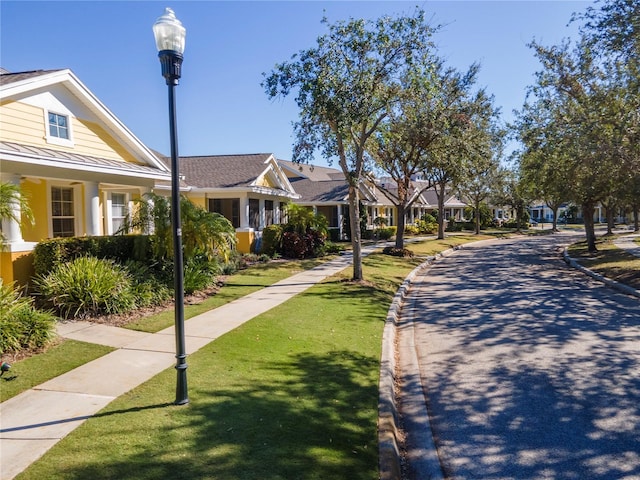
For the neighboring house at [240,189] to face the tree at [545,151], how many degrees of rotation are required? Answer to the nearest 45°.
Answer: approximately 45° to its left

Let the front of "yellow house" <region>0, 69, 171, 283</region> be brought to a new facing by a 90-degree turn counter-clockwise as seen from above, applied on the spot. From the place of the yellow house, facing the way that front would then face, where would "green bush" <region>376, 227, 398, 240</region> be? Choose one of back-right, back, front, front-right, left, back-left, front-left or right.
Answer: front

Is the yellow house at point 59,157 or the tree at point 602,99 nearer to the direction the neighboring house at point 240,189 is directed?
the tree

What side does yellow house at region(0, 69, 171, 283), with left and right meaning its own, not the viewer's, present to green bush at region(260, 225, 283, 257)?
left

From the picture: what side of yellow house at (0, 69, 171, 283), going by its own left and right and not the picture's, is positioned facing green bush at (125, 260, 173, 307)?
front

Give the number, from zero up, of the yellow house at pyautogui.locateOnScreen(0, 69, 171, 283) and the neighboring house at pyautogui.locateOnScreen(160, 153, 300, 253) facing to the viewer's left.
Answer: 0

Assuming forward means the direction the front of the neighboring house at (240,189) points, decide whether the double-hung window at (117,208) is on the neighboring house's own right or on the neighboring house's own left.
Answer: on the neighboring house's own right

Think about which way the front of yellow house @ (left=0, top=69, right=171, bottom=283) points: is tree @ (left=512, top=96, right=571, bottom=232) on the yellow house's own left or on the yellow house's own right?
on the yellow house's own left

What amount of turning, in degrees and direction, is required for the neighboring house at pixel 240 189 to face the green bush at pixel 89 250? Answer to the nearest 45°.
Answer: approximately 45° to its right

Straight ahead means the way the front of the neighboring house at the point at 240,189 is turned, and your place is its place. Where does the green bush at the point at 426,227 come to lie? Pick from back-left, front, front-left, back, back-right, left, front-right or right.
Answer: left

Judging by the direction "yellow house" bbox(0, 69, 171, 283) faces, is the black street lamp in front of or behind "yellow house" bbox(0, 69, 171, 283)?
in front

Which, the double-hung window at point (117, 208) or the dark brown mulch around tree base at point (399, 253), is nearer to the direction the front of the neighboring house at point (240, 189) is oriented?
the dark brown mulch around tree base

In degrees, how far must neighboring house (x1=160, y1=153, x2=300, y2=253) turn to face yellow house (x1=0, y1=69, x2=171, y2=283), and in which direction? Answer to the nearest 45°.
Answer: approximately 90° to its right

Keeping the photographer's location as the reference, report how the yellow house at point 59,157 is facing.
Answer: facing the viewer and to the right of the viewer
